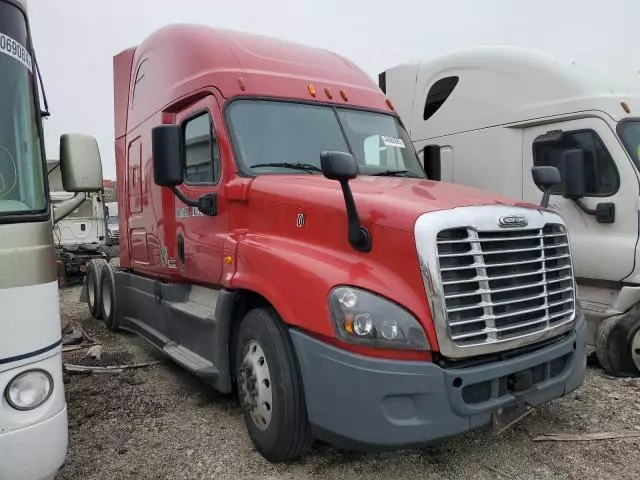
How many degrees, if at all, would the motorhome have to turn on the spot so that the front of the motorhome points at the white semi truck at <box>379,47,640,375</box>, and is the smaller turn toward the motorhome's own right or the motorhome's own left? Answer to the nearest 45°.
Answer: approximately 90° to the motorhome's own left

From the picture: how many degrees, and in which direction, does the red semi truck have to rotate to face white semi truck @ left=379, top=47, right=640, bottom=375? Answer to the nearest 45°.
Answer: approximately 90° to its left

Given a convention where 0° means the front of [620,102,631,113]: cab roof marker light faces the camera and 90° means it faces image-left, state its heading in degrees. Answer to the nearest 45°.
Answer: approximately 315°

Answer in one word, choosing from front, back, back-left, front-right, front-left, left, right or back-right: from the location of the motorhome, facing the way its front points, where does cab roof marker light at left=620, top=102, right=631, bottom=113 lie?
left

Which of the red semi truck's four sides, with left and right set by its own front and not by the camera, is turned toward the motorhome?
right

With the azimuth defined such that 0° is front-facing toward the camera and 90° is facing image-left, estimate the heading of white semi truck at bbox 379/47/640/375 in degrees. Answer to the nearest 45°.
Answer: approximately 315°

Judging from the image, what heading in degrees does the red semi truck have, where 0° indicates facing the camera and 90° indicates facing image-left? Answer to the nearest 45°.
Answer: approximately 315°
